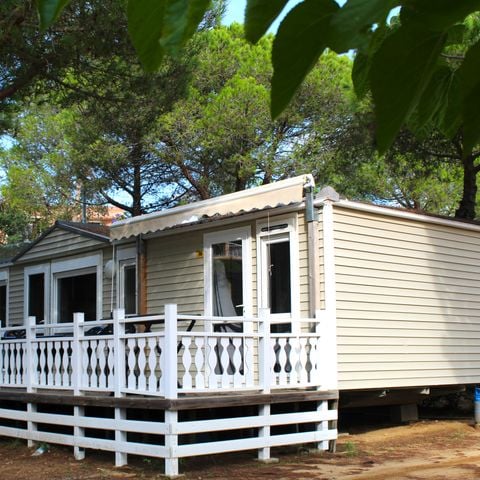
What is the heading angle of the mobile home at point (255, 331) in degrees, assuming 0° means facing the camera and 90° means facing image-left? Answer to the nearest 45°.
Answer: approximately 45°
